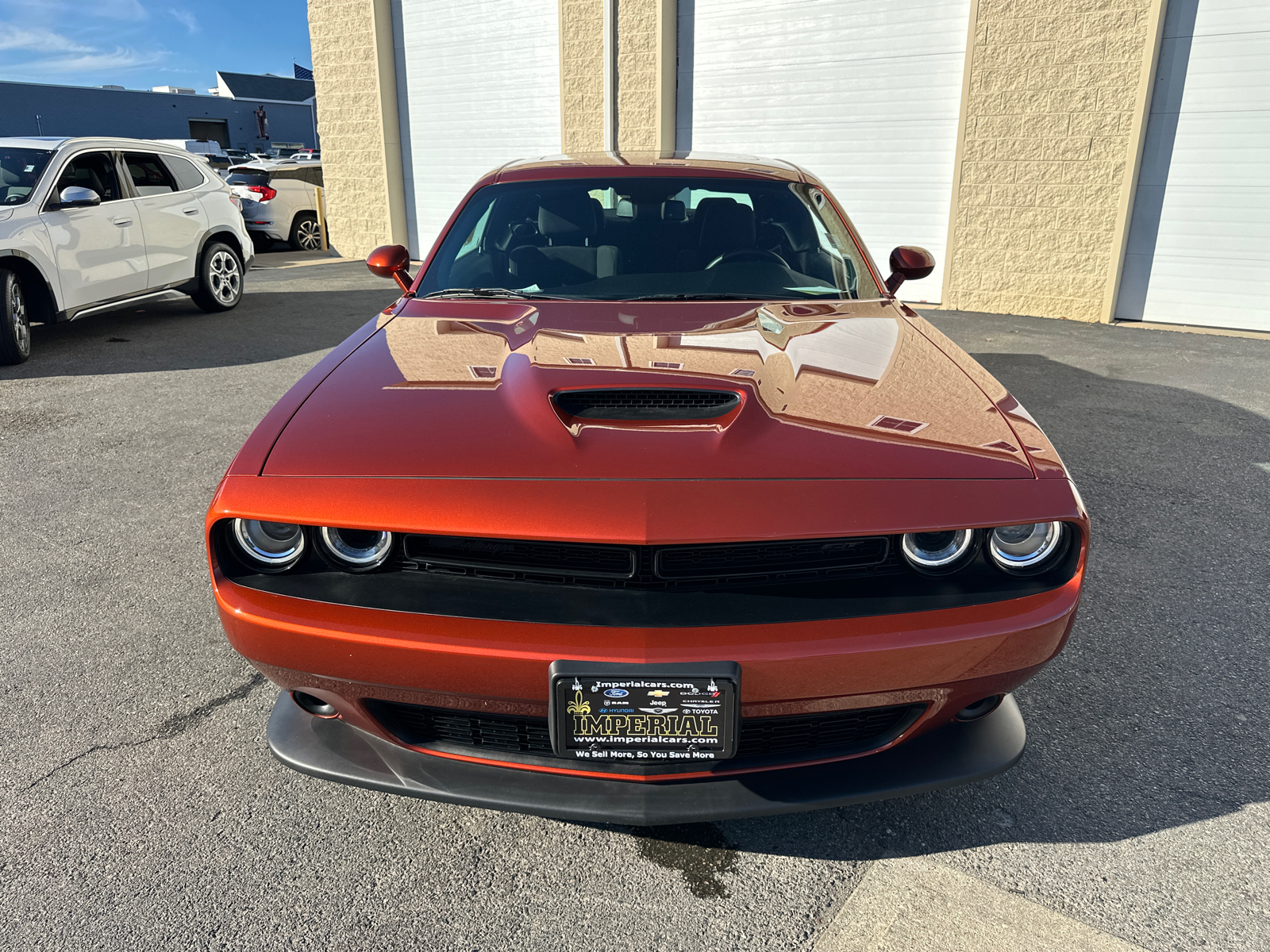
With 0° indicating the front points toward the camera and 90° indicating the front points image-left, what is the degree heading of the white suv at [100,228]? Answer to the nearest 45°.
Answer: approximately 45°

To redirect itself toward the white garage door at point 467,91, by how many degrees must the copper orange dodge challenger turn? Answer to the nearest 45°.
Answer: approximately 180°

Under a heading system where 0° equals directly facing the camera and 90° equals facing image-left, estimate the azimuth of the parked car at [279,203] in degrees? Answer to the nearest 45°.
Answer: approximately 225°

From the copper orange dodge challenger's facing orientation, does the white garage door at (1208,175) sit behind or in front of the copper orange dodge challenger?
behind

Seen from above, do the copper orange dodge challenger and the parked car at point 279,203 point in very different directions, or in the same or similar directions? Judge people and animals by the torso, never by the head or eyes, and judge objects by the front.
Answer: very different directions

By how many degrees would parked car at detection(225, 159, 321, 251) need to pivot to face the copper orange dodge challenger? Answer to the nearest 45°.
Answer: approximately 135° to its right

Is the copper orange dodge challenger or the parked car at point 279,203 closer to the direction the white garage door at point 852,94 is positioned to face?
the copper orange dodge challenger

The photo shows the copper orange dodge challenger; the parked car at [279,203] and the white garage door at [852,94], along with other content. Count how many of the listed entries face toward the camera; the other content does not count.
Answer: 2

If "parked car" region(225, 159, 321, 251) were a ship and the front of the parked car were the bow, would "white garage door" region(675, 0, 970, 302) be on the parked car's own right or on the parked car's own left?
on the parked car's own right

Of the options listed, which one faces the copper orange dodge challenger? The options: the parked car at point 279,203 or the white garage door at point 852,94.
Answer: the white garage door

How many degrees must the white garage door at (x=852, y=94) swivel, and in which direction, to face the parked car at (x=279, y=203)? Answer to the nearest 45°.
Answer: approximately 90° to its right
